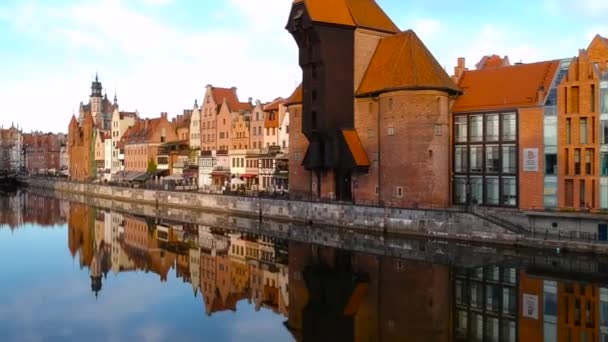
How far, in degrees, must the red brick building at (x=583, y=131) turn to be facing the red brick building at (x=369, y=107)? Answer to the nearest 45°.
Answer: approximately 90° to its right

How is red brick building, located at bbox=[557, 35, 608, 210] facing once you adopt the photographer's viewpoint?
facing the viewer

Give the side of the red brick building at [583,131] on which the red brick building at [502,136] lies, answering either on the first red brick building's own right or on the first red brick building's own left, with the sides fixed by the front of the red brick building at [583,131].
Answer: on the first red brick building's own right

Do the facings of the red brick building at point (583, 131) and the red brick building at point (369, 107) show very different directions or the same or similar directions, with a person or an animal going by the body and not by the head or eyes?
same or similar directions

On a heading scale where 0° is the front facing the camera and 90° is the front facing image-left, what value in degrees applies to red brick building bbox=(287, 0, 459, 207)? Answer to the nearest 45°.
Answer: approximately 45°

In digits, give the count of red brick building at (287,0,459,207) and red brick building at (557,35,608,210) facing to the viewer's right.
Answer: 0
